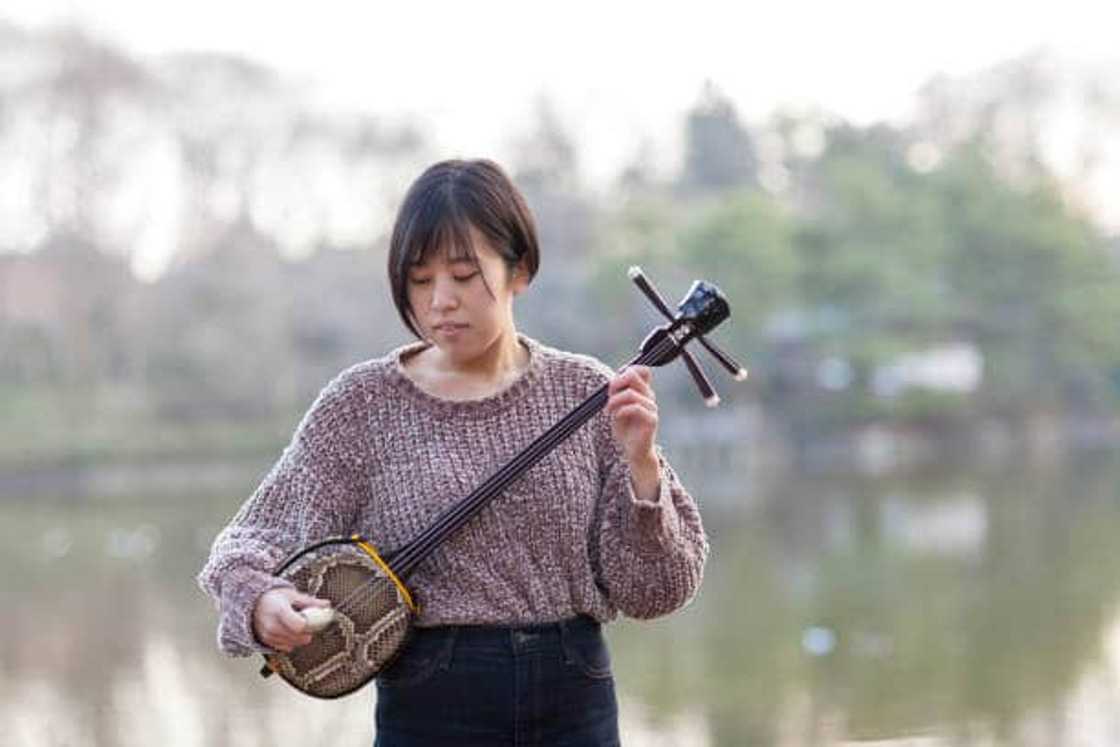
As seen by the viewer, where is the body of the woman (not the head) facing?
toward the camera

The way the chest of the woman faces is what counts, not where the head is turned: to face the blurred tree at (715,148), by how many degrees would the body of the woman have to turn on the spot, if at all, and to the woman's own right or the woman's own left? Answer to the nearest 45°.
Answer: approximately 180°
